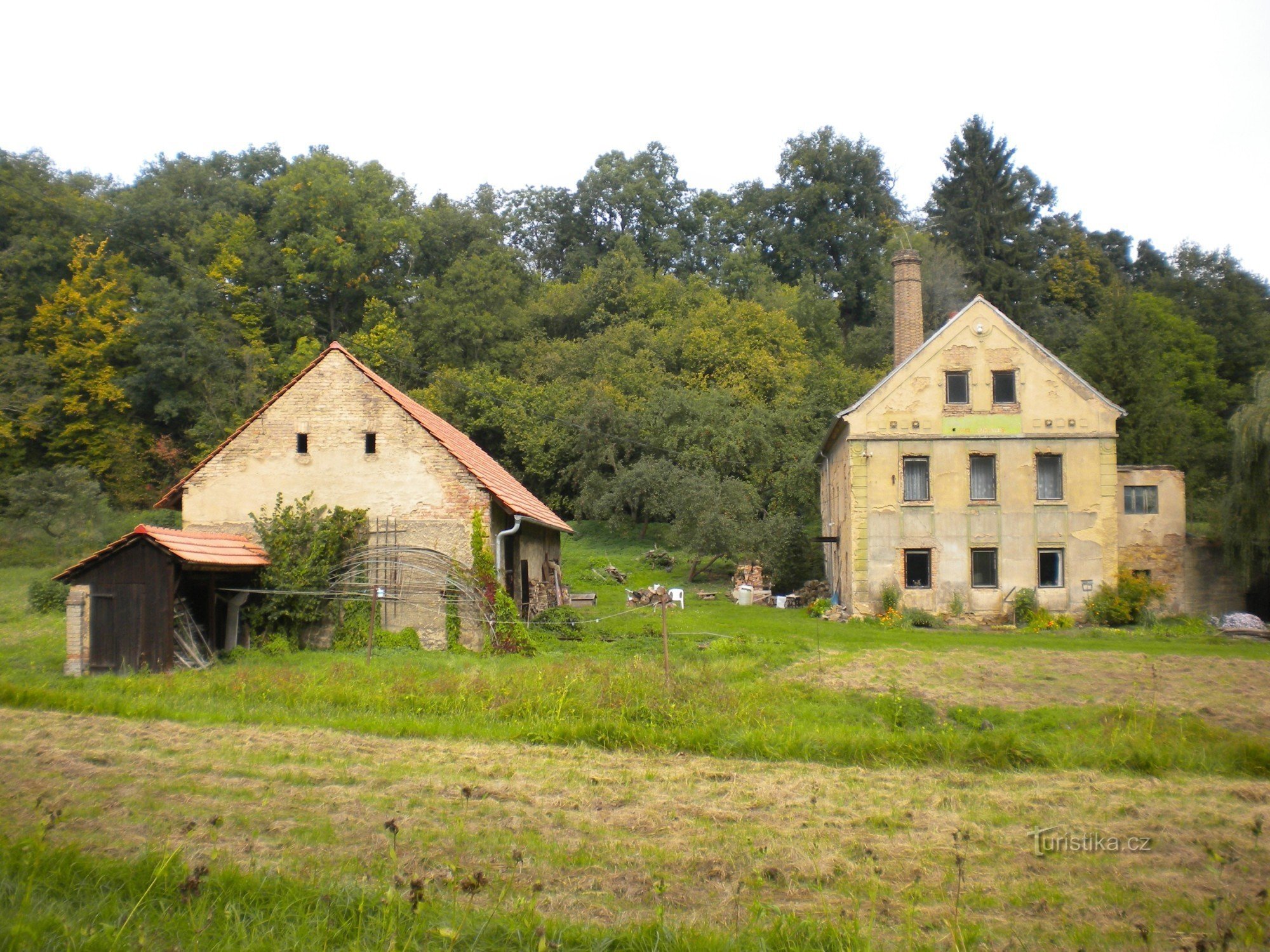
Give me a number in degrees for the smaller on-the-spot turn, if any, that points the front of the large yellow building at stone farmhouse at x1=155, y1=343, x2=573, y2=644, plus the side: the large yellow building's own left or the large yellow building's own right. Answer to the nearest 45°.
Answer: approximately 45° to the large yellow building's own right

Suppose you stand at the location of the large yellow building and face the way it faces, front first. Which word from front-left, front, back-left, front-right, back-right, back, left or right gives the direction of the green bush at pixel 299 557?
front-right

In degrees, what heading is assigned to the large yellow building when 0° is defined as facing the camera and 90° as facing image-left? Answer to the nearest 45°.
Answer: approximately 0°

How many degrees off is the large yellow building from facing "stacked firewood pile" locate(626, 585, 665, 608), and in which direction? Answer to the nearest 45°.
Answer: approximately 90° to its right

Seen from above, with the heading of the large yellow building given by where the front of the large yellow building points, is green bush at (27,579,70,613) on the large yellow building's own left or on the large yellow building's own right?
on the large yellow building's own right

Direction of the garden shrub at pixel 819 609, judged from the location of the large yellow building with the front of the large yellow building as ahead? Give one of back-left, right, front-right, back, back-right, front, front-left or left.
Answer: right

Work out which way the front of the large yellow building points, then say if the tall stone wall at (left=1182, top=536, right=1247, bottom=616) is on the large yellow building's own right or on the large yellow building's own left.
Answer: on the large yellow building's own left

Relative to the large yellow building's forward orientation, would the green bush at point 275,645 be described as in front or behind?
in front

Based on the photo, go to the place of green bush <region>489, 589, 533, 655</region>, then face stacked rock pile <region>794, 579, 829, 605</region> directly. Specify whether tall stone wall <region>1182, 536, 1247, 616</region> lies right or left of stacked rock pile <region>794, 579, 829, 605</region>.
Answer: right

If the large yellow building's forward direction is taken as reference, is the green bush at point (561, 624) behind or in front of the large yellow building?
in front

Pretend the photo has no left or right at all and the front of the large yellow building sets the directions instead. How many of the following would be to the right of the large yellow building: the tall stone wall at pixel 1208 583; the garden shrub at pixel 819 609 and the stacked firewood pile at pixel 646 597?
2

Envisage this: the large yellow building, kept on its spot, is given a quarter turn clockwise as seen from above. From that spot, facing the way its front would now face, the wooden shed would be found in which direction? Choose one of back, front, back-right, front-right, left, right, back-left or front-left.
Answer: front-left
